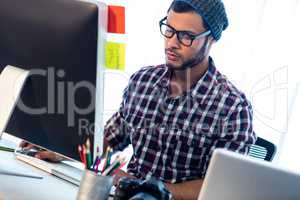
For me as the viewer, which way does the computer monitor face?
facing away from the viewer and to the right of the viewer

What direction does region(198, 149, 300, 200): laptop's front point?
away from the camera

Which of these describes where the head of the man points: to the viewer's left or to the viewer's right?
to the viewer's left

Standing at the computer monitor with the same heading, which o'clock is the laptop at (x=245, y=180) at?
The laptop is roughly at 3 o'clock from the computer monitor.

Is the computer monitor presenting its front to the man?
yes

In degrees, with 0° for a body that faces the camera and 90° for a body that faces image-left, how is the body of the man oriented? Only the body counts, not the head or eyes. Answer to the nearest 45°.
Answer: approximately 45°

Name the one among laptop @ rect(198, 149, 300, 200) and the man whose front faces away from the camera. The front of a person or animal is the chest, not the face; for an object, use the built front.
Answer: the laptop

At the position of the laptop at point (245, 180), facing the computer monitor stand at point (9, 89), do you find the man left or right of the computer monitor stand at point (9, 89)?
right

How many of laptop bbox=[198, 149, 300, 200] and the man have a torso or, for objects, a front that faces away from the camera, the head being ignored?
1

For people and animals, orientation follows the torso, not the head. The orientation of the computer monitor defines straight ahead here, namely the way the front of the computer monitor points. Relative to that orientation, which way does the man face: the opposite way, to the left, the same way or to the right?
the opposite way

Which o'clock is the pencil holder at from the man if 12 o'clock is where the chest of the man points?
The pencil holder is roughly at 11 o'clock from the man.
